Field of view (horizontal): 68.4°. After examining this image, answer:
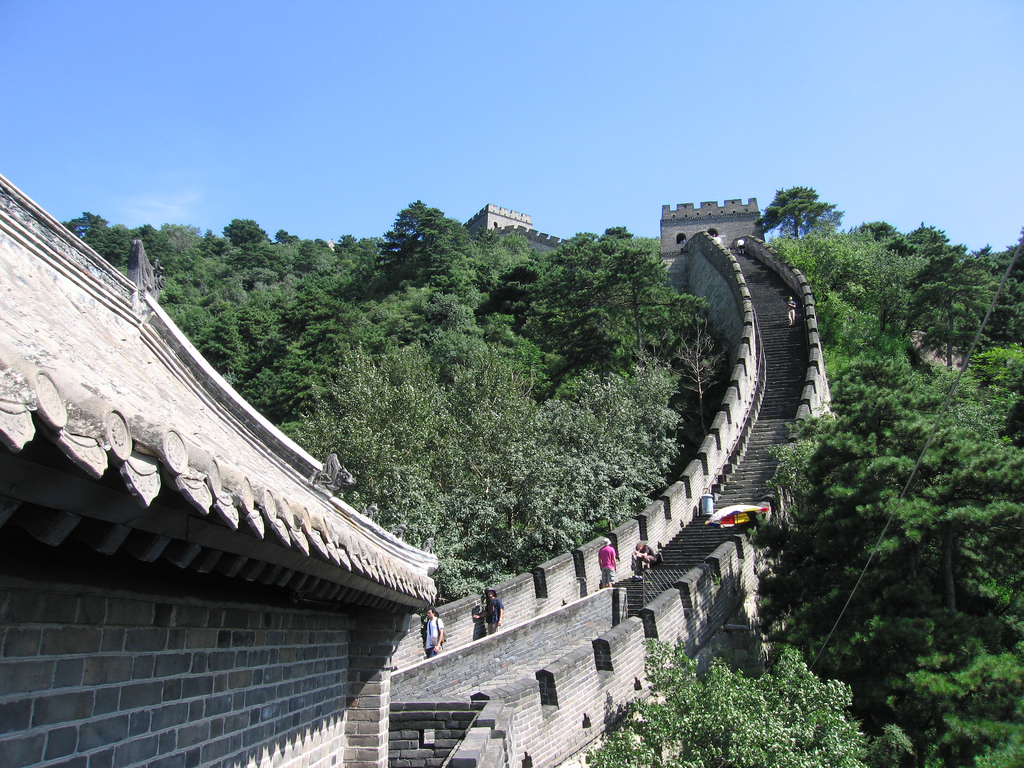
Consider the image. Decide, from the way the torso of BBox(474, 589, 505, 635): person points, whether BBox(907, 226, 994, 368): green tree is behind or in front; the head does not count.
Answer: behind

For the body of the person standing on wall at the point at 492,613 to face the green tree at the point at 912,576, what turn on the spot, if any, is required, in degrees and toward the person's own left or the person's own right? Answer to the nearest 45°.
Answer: approximately 90° to the person's own left

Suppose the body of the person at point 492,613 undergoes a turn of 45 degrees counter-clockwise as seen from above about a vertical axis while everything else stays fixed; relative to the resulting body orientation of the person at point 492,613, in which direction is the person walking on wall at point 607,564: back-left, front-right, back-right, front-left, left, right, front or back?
back-left

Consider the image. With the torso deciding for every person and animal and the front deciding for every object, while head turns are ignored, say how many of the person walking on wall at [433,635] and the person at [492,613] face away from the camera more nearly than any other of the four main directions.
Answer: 0

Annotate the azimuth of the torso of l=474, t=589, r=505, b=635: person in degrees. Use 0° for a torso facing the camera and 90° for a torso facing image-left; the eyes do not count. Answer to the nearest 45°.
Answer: approximately 45°

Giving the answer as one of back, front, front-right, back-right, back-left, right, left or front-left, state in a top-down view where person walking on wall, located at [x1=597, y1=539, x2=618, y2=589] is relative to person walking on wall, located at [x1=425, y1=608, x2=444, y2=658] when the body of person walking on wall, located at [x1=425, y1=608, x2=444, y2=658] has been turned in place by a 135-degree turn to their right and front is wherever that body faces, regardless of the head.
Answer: front-right

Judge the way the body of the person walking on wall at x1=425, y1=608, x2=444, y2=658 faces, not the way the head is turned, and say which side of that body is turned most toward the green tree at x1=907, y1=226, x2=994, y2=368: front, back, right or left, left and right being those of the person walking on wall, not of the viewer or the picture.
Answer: back

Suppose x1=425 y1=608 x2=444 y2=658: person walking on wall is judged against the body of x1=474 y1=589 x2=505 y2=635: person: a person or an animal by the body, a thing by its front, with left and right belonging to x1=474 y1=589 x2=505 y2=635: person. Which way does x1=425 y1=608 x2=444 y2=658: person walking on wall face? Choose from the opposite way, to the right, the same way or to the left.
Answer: the same way

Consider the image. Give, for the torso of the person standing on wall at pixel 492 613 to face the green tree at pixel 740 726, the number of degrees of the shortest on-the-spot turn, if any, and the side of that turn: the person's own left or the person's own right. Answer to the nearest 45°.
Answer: approximately 90° to the person's own left

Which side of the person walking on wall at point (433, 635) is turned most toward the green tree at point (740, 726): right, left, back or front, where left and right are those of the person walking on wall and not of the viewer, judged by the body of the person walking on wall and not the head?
left
